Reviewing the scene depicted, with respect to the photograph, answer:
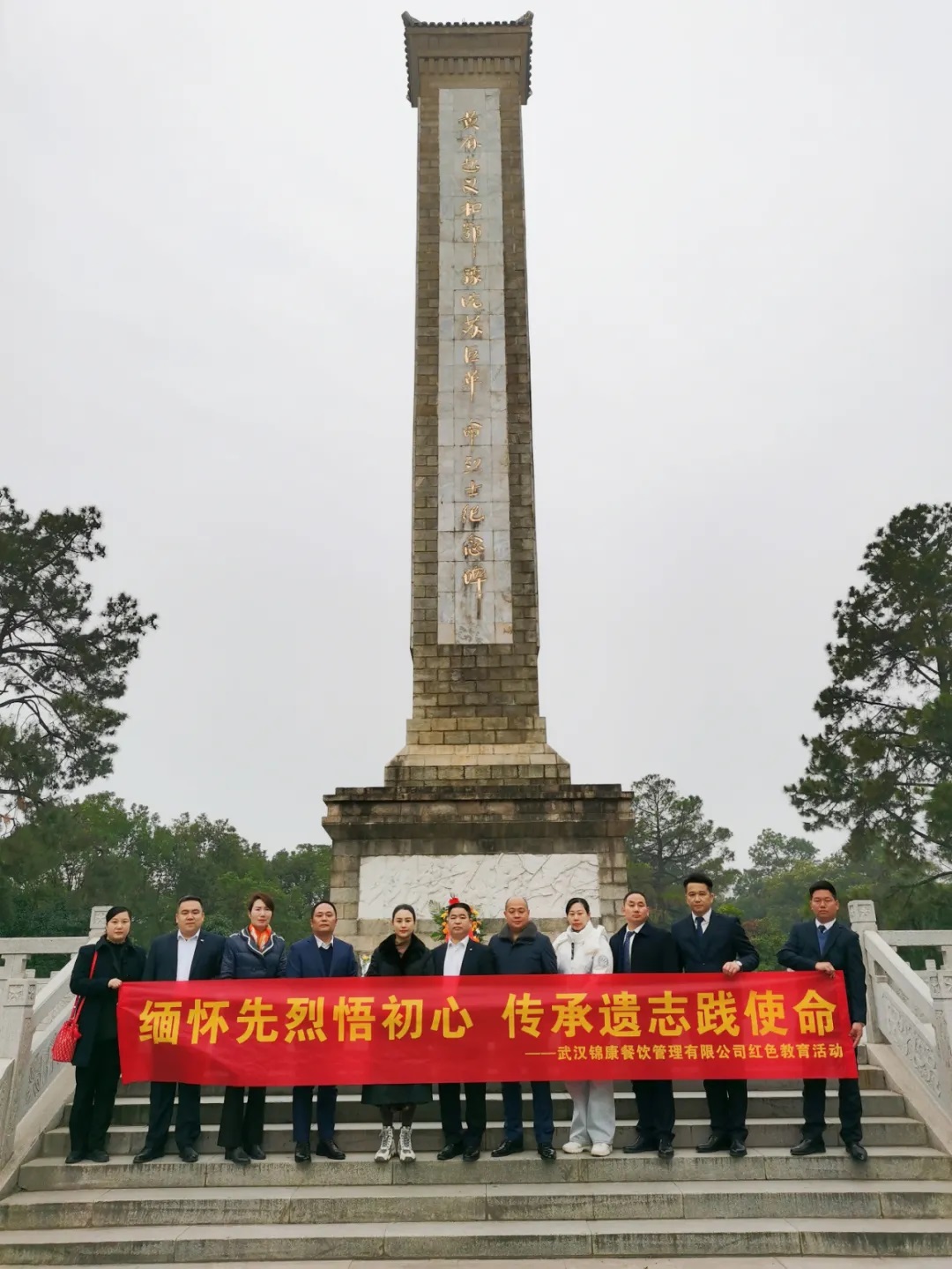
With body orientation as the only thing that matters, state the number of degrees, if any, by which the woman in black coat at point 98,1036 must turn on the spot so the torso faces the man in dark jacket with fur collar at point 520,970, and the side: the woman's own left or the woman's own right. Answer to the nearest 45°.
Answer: approximately 90° to the woman's own left

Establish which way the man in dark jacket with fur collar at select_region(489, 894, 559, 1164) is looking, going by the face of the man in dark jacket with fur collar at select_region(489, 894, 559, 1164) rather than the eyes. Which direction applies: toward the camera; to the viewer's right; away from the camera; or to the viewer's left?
toward the camera

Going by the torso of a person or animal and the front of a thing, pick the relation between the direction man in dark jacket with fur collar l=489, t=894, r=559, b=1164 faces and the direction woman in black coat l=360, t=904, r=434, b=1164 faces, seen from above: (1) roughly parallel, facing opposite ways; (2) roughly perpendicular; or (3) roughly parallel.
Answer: roughly parallel

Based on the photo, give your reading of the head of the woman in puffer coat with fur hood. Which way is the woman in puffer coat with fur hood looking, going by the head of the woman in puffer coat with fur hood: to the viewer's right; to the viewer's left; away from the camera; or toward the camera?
toward the camera

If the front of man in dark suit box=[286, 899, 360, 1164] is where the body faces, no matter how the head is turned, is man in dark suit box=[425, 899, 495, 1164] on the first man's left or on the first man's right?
on the first man's left

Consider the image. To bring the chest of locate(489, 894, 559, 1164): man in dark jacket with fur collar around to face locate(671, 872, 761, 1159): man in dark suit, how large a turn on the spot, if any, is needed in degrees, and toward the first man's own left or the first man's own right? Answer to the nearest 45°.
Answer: approximately 90° to the first man's own left

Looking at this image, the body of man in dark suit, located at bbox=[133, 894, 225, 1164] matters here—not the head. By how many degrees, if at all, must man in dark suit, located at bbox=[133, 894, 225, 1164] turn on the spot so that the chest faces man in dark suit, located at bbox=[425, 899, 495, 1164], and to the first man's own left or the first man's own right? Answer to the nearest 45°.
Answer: approximately 90° to the first man's own left

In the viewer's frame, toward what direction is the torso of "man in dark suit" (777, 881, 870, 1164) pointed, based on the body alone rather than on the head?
toward the camera

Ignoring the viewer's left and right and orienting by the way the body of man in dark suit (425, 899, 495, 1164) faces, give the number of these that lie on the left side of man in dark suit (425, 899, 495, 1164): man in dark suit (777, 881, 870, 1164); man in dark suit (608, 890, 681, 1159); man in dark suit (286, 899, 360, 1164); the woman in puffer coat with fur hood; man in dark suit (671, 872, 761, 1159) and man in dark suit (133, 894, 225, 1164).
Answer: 4

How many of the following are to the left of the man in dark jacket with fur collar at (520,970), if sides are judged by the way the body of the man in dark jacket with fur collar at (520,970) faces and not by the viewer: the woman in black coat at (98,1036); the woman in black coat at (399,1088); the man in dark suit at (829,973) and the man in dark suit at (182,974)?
1

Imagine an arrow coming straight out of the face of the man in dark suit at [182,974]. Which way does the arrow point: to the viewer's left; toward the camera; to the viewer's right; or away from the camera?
toward the camera

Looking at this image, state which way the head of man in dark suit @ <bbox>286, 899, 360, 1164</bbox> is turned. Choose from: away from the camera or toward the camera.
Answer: toward the camera

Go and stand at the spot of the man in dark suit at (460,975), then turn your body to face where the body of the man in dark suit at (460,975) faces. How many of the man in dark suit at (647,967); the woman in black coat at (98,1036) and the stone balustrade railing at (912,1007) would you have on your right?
1

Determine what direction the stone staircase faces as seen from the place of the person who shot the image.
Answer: facing the viewer

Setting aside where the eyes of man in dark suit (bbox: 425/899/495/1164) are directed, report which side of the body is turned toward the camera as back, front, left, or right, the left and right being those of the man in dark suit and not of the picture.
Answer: front

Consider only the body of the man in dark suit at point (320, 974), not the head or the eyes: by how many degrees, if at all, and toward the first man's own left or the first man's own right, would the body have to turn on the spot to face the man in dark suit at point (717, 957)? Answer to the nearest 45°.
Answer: approximately 90° to the first man's own left
